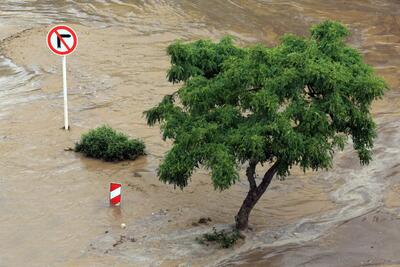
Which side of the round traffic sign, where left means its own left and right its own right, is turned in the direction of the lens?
front

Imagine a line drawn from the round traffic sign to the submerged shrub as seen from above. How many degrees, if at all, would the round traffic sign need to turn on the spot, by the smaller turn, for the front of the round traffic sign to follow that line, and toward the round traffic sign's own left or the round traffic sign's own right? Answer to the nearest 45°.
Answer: approximately 45° to the round traffic sign's own left
